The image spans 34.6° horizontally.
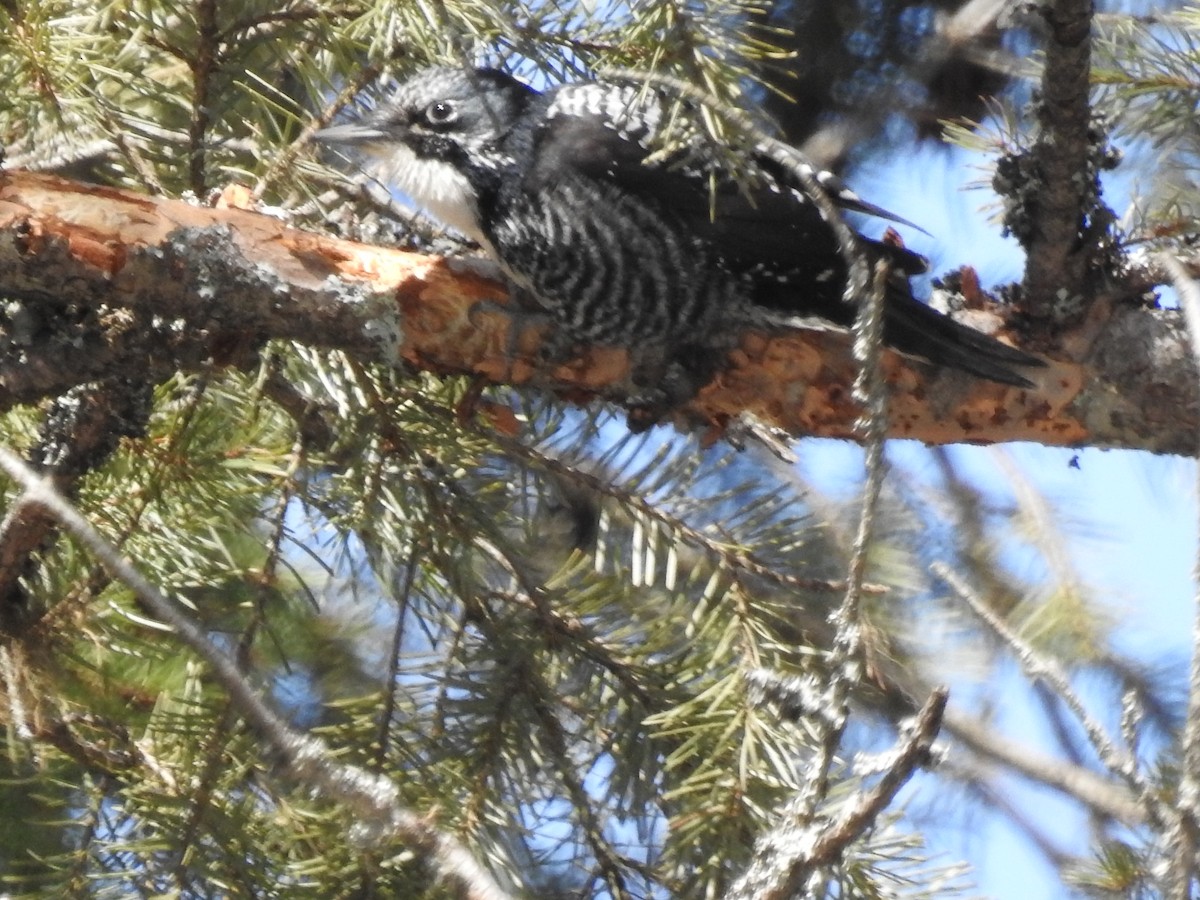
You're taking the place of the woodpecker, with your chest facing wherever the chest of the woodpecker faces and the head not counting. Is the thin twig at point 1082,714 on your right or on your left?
on your left

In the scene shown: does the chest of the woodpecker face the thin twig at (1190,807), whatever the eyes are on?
no

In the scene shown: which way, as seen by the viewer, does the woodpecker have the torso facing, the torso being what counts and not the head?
to the viewer's left

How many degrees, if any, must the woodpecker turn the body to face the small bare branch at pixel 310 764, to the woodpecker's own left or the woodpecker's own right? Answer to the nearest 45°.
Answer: approximately 90° to the woodpecker's own left
